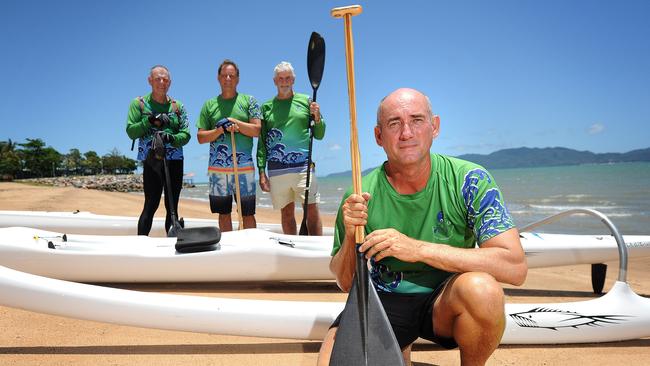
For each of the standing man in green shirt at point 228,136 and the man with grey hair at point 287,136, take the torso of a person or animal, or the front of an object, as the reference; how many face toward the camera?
2

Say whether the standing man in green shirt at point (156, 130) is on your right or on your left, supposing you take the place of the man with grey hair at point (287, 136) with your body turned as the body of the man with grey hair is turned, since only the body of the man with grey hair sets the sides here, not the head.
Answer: on your right

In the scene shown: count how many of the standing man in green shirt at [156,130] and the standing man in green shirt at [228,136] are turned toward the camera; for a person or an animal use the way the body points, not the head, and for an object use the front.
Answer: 2

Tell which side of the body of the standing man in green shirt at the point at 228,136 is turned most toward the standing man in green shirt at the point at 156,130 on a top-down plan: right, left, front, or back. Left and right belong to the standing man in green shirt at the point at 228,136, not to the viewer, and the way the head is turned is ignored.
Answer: right

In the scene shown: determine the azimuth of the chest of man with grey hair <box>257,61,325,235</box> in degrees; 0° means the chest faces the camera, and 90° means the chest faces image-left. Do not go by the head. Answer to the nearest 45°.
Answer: approximately 0°
